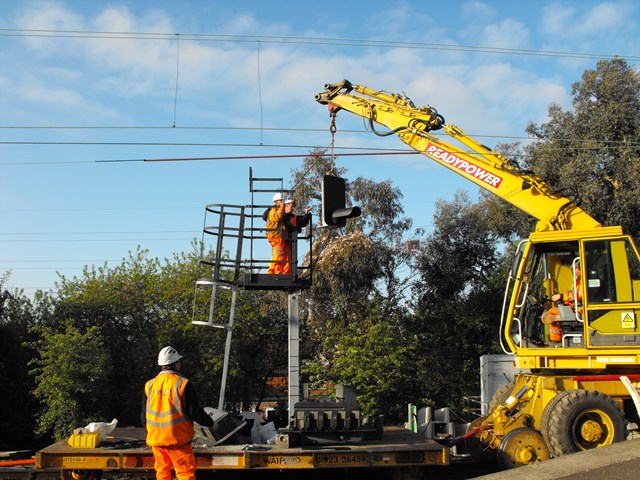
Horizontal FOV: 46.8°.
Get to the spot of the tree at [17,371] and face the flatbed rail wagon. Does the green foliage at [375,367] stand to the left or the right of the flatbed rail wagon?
left

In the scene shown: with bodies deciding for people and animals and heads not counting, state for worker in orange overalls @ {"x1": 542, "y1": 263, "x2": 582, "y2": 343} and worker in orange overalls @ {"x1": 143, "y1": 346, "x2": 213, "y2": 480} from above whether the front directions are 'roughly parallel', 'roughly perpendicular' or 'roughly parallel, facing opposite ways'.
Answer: roughly perpendicular

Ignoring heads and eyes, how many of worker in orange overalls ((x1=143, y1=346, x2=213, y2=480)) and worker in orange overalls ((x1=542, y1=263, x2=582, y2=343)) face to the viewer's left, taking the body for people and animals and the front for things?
1

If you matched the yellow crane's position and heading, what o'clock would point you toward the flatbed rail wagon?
The flatbed rail wagon is roughly at 11 o'clock from the yellow crane.

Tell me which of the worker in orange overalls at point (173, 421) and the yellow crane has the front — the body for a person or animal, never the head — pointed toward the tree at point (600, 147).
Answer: the worker in orange overalls

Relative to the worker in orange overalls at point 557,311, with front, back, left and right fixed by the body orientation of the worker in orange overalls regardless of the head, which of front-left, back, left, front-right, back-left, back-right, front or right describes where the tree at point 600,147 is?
right

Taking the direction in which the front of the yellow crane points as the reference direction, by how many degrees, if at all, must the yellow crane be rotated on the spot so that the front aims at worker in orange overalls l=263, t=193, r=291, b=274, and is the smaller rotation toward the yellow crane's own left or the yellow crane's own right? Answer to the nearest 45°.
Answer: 0° — it already faces them

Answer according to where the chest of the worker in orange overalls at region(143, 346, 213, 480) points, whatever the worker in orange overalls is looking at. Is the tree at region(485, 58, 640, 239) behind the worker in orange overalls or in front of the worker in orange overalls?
in front

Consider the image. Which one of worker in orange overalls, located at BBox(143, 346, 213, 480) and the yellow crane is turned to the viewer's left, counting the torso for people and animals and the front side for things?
the yellow crane

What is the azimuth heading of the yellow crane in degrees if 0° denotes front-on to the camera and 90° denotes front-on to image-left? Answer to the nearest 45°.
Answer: approximately 90°

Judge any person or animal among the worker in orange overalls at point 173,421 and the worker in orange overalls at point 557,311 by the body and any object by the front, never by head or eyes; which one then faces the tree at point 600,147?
the worker in orange overalls at point 173,421

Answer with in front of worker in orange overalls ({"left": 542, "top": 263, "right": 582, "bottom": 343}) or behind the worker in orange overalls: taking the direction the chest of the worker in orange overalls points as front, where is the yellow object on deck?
in front

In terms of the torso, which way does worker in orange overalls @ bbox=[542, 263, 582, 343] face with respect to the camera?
to the viewer's left

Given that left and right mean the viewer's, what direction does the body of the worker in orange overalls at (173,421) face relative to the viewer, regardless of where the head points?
facing away from the viewer and to the right of the viewer
